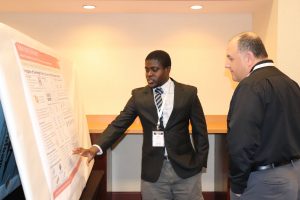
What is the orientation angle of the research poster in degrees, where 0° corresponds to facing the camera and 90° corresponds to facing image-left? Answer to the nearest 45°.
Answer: approximately 315°

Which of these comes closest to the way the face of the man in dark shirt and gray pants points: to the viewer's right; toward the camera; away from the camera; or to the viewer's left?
to the viewer's left

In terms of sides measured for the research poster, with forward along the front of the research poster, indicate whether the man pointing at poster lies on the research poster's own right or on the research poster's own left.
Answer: on the research poster's own left

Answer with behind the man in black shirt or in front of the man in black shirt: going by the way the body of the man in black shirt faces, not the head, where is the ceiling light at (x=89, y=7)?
in front

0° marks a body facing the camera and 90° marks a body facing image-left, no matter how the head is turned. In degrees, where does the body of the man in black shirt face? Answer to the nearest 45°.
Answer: approximately 135°

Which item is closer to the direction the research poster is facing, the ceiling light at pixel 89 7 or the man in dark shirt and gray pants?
the man in dark shirt and gray pants

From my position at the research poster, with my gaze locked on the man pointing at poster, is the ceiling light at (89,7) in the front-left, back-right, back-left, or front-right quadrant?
front-left

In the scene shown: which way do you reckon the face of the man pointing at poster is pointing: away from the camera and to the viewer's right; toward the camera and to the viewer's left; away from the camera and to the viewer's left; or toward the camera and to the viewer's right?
toward the camera and to the viewer's left
